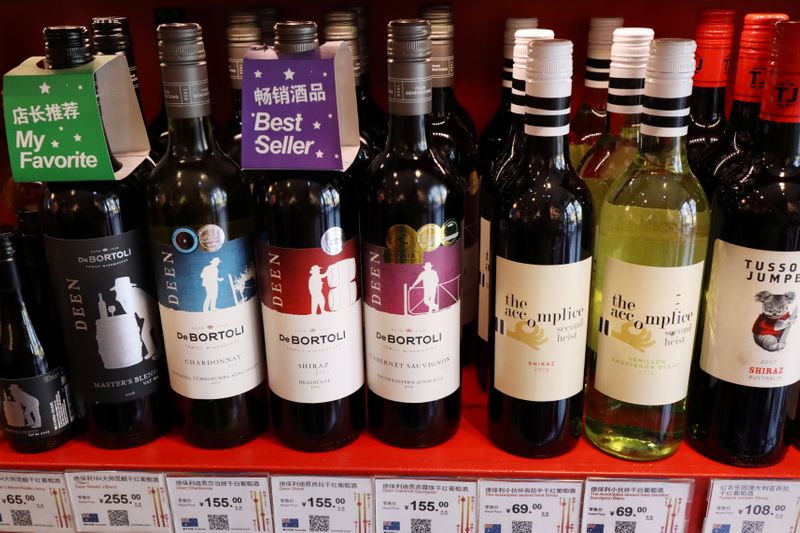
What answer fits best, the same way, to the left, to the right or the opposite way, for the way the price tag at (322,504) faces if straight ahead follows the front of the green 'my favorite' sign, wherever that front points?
the same way

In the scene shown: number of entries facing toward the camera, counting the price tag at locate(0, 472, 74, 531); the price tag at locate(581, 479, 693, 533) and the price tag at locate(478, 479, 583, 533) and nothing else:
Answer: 3

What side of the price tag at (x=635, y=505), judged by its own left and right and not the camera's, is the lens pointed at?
front

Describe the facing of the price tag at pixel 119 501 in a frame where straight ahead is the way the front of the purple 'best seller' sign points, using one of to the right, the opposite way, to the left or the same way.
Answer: the same way

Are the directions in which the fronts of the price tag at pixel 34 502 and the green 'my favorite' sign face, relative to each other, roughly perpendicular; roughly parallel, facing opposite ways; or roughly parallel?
roughly parallel

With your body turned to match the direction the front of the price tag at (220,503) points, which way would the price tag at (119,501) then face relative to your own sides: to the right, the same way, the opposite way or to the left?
the same way

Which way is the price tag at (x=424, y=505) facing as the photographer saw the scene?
facing the viewer

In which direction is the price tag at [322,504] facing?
toward the camera
